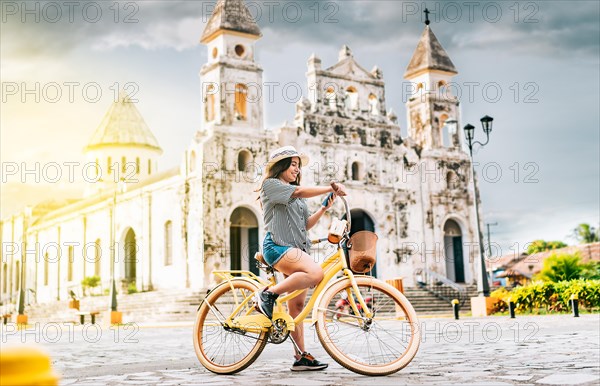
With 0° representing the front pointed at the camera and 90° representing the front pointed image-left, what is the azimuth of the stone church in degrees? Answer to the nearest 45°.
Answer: approximately 315°

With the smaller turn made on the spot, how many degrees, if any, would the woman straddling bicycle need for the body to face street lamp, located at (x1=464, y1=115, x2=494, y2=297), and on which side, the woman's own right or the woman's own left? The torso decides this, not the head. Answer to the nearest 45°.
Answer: approximately 90° to the woman's own left

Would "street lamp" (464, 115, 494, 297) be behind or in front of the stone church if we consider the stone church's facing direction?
in front

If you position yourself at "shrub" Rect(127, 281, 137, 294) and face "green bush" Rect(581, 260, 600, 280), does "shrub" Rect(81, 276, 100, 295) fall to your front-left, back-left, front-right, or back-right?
back-left

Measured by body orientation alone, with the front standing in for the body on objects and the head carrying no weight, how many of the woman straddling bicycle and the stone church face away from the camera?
0

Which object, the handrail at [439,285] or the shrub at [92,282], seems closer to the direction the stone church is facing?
the handrail

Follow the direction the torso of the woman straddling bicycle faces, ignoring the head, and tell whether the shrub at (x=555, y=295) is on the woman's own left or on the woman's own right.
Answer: on the woman's own left

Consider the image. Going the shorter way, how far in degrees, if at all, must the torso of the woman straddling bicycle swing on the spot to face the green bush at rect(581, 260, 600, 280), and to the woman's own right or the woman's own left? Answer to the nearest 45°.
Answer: approximately 45° to the woman's own left

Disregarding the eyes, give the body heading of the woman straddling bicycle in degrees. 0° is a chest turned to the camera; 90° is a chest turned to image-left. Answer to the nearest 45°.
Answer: approximately 270°
